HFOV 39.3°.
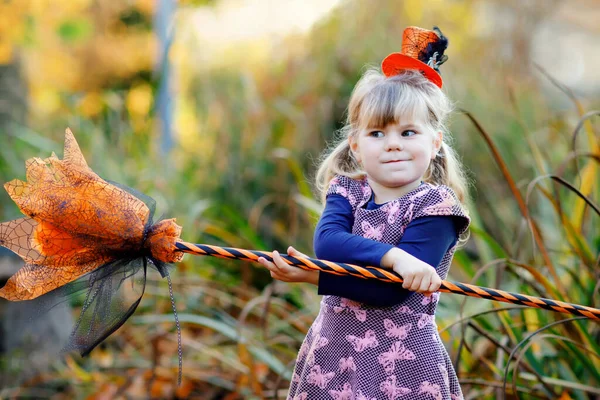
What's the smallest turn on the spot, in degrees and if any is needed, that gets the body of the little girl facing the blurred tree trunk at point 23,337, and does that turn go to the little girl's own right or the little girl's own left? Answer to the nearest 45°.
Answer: approximately 135° to the little girl's own right

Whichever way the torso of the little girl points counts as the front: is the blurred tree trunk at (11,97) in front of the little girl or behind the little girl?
behind

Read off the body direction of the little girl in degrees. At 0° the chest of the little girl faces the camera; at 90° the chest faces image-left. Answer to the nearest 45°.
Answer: approximately 0°
